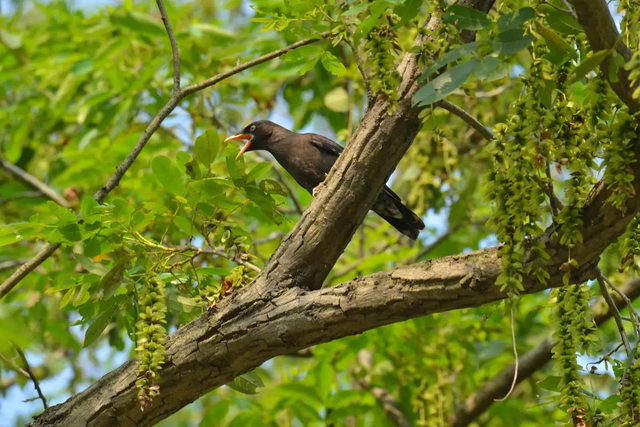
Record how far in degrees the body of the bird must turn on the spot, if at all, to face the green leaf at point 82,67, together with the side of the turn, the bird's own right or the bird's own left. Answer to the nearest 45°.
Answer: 0° — it already faces it

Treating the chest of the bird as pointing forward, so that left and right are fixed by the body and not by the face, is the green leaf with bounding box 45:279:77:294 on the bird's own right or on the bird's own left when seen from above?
on the bird's own right

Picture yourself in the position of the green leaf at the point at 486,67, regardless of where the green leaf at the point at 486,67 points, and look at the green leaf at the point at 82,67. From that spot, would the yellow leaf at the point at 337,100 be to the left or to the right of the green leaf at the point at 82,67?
right

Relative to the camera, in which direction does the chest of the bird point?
to the viewer's left

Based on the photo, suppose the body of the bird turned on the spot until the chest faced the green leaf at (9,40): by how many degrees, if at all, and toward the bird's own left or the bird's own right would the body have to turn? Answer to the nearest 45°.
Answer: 0° — it already faces it
